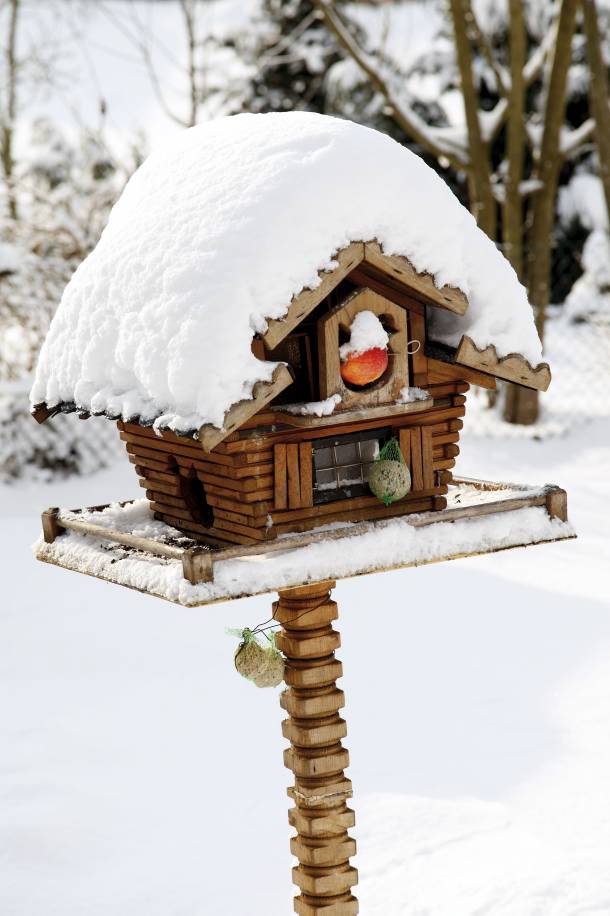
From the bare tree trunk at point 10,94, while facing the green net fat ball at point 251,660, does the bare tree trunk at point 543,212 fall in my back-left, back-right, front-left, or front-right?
front-left

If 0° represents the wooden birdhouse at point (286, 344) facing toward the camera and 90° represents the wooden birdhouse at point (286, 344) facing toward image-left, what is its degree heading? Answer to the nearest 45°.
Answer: approximately 315°

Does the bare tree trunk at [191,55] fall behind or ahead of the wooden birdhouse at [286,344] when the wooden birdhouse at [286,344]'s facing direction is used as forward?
behind

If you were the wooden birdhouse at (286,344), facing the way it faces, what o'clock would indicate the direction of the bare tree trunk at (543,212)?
The bare tree trunk is roughly at 8 o'clock from the wooden birdhouse.

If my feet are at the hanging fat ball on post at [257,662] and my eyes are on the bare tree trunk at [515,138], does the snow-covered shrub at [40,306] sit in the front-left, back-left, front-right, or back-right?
front-left

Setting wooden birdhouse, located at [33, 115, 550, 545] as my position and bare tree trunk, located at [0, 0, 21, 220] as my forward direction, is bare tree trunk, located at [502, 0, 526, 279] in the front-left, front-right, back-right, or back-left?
front-right

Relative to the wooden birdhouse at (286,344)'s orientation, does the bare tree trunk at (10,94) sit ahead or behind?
behind
